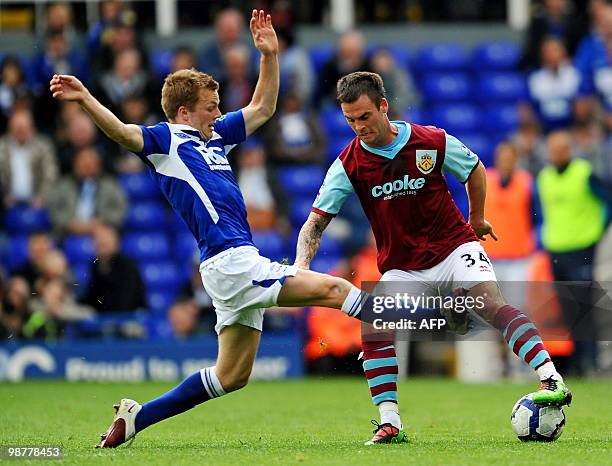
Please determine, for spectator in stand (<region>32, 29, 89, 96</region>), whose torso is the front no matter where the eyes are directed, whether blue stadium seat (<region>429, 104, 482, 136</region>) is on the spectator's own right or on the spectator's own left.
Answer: on the spectator's own left

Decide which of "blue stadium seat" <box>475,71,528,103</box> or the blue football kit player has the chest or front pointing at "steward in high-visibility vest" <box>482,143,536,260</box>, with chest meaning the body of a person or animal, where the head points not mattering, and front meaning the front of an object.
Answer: the blue stadium seat

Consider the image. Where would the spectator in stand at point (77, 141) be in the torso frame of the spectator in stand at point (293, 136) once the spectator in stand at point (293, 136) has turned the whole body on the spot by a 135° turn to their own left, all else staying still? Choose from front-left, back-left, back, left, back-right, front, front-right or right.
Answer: back-left

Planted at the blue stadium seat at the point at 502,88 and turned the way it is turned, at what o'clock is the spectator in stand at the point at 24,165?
The spectator in stand is roughly at 2 o'clock from the blue stadium seat.

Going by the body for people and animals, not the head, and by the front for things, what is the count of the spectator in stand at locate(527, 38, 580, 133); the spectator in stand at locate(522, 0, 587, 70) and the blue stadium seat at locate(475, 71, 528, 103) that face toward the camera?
3

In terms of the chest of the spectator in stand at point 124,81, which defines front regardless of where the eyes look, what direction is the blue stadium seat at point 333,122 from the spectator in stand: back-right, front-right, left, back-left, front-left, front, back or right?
left

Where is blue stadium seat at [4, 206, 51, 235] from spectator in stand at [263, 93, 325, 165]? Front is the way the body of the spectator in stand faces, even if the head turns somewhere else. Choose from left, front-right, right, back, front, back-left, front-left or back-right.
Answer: right

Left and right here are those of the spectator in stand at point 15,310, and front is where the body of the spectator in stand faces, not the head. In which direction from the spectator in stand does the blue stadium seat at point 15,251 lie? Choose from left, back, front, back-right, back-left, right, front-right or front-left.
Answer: back

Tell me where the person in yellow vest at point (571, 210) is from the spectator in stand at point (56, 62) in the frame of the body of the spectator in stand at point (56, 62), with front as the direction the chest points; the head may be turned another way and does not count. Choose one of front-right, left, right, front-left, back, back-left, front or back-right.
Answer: front-left

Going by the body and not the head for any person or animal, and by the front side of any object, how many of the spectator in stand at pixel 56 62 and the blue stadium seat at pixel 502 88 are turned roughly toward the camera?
2

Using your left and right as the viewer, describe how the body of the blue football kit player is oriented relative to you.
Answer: facing the viewer and to the right of the viewer
